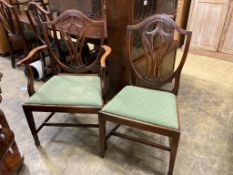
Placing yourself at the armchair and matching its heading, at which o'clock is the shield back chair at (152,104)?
The shield back chair is roughly at 10 o'clock from the armchair.

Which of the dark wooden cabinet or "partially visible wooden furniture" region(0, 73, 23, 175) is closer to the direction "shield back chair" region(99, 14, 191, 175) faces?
the partially visible wooden furniture

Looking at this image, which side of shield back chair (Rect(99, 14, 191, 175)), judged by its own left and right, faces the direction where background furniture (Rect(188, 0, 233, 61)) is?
back

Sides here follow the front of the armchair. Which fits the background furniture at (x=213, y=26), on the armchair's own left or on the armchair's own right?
on the armchair's own left

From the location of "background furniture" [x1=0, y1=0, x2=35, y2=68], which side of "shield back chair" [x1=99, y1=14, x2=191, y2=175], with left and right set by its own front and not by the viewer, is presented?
right

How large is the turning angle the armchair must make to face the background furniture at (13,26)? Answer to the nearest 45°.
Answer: approximately 180°

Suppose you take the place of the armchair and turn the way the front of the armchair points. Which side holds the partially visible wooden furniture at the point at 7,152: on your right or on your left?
on your right

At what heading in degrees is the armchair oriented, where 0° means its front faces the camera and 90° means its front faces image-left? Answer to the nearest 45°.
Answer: approximately 0°

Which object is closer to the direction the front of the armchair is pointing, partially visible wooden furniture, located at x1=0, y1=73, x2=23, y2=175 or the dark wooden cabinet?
the partially visible wooden furniture

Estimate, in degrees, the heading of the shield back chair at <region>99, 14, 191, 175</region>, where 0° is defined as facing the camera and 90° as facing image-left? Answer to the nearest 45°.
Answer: approximately 45°

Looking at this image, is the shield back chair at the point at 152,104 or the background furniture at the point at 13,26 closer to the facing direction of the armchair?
the shield back chair
